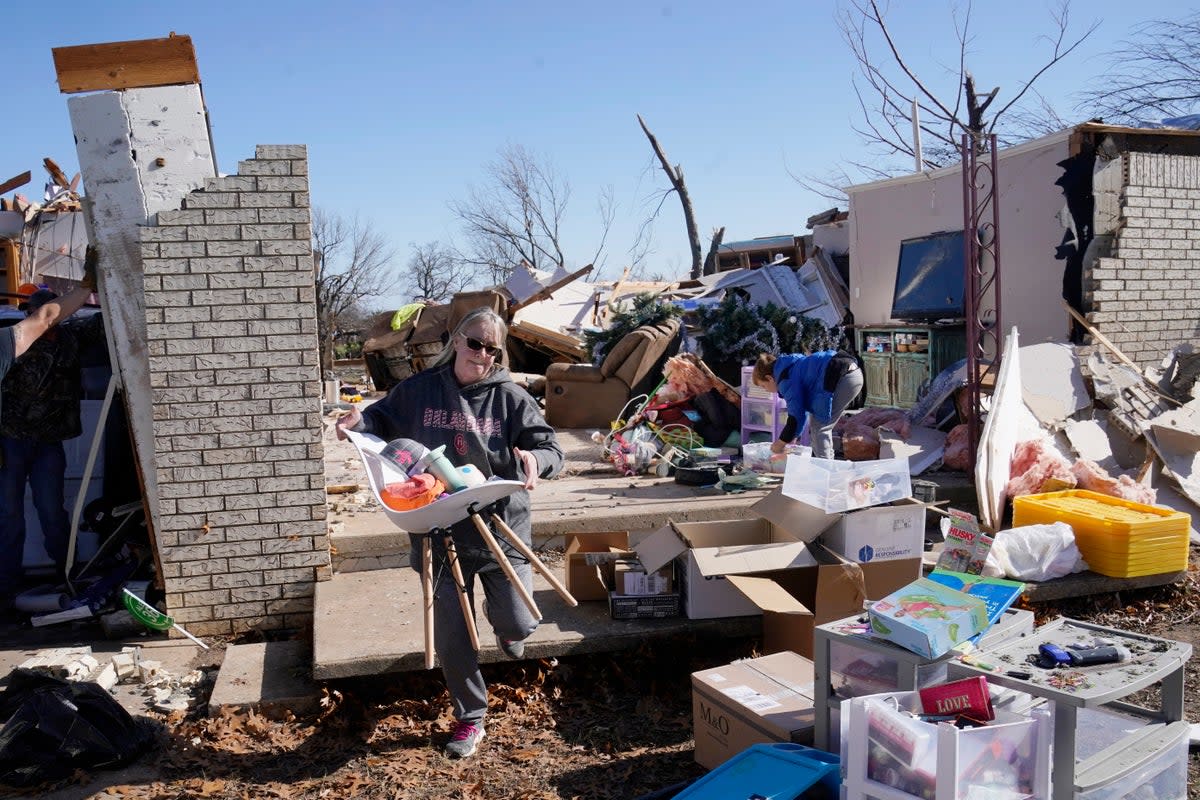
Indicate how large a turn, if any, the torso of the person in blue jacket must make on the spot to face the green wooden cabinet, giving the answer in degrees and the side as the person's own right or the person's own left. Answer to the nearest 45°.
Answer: approximately 90° to the person's own right

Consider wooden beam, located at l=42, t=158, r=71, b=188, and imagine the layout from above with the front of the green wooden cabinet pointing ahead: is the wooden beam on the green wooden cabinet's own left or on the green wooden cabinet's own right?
on the green wooden cabinet's own right

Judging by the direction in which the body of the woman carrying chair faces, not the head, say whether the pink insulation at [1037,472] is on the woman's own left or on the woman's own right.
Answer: on the woman's own left

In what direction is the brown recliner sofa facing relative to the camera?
to the viewer's left

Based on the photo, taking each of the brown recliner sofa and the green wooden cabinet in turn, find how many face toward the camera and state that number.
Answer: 1

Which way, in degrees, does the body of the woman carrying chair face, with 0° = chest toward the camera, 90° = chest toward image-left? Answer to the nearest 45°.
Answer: approximately 0°

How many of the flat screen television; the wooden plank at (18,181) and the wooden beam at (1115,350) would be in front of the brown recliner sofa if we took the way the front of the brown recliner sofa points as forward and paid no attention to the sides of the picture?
1

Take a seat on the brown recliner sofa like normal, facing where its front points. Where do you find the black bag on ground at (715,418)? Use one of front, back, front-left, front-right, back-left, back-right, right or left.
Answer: back-left

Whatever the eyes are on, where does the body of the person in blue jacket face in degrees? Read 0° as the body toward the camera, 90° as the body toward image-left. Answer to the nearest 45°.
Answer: approximately 90°

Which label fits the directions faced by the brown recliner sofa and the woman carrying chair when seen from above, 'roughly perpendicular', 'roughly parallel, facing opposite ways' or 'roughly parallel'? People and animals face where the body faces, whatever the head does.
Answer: roughly perpendicular

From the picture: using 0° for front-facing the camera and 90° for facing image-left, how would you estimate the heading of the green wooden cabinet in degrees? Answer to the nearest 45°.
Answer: approximately 0°

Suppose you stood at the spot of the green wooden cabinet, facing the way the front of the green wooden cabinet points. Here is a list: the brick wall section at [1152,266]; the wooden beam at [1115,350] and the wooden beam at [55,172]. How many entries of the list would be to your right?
1
